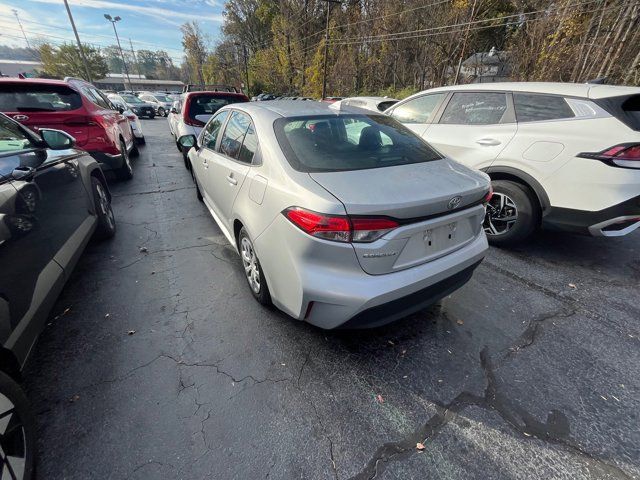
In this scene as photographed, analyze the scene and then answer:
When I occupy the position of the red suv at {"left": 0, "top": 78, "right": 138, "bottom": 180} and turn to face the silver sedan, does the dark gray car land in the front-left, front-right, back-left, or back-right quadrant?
front-right

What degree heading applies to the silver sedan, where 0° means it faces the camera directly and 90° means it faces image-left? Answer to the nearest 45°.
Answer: approximately 135°

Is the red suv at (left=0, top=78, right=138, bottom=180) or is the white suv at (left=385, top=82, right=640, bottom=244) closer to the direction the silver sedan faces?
the red suv

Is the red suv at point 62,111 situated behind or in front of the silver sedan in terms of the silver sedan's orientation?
in front

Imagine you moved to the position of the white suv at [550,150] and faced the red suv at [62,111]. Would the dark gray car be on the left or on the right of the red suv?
left

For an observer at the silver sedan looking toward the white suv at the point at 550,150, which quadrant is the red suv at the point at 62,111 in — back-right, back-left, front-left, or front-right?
back-left

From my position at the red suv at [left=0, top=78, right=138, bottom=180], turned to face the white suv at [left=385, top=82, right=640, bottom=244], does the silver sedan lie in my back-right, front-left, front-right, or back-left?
front-right

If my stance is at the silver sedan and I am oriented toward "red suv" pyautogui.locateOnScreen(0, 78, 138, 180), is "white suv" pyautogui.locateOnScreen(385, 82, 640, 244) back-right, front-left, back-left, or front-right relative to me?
back-right

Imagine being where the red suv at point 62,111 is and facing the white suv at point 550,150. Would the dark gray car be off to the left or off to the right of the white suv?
right

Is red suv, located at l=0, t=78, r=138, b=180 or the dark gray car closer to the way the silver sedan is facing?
the red suv

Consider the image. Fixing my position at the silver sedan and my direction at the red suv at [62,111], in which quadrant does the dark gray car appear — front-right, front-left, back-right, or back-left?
front-left

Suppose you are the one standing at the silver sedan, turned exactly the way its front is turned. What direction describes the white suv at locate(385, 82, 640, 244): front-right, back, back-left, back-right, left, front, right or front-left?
right
